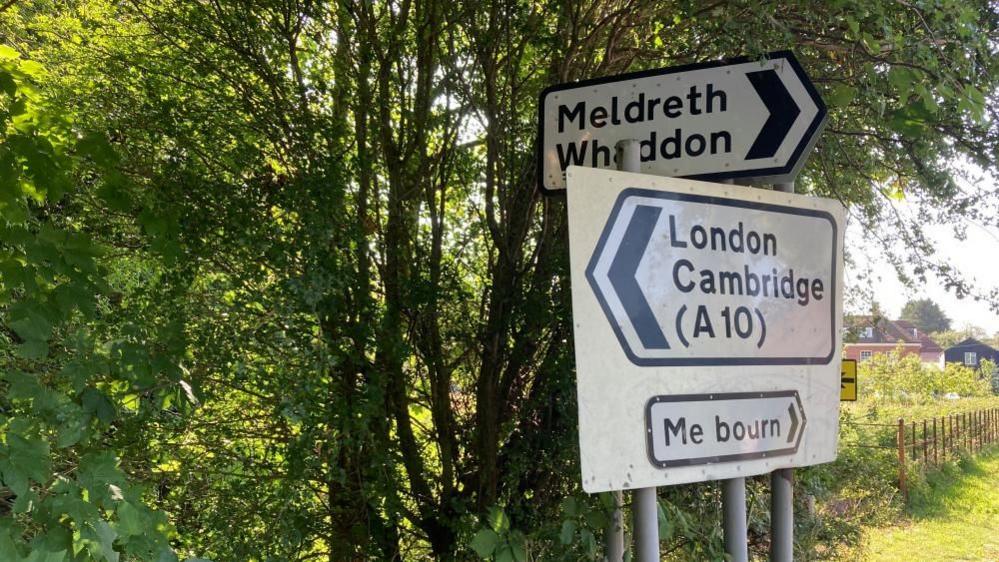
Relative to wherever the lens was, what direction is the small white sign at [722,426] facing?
facing the viewer and to the right of the viewer

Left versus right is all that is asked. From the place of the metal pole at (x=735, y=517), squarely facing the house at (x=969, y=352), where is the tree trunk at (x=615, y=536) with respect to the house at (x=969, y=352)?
left

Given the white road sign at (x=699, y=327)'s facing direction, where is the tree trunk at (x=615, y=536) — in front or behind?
behind

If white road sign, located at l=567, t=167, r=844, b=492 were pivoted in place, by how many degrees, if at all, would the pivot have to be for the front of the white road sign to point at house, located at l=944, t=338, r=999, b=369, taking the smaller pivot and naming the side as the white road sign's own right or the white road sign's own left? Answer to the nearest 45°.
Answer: approximately 135° to the white road sign's own left

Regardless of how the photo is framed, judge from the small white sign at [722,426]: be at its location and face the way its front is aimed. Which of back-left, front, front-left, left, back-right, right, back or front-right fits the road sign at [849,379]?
back-left

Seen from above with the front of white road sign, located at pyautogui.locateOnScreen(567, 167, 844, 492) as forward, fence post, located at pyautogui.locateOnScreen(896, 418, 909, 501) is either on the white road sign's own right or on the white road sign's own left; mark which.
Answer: on the white road sign's own left
